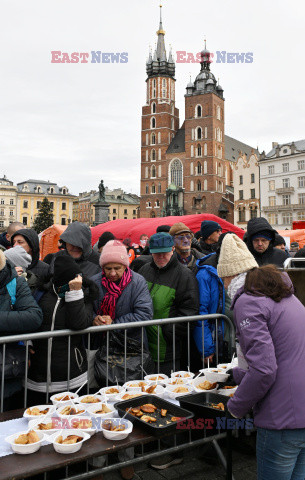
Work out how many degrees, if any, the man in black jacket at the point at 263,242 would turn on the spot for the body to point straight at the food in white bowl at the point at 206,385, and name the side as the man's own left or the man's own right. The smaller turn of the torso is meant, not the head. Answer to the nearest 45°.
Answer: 0° — they already face it

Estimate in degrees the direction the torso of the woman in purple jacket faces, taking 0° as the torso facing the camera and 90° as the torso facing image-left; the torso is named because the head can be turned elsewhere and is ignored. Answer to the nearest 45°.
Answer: approximately 135°

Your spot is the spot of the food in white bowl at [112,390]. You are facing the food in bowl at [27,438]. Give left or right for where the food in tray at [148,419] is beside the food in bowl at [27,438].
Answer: left

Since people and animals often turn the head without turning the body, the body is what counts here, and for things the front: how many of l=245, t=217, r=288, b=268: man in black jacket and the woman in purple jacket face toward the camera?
1

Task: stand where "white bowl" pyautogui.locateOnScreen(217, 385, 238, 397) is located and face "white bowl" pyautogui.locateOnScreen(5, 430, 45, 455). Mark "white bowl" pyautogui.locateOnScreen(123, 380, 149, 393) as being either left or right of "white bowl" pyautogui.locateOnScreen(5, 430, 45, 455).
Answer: right

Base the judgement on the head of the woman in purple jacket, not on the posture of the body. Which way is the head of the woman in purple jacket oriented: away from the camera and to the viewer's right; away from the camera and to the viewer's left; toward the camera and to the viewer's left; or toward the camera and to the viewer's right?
away from the camera and to the viewer's left

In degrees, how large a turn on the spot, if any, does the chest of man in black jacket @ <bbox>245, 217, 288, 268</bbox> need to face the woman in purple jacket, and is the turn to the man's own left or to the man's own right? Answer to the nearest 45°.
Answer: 0° — they already face them

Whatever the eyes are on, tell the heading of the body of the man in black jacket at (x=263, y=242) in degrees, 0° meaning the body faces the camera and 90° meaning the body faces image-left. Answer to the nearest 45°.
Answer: approximately 0°

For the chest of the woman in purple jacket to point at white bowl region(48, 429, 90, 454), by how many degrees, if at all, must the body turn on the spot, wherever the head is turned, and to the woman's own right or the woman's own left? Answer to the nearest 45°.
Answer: approximately 45° to the woman's own left
